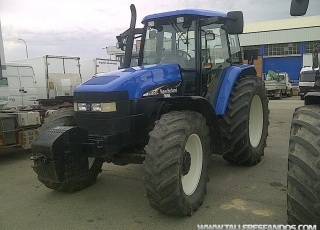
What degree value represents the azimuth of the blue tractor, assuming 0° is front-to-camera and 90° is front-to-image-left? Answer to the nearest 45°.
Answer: approximately 45°

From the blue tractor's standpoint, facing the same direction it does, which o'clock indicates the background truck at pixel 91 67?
The background truck is roughly at 4 o'clock from the blue tractor.

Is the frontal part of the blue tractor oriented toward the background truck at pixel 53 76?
no

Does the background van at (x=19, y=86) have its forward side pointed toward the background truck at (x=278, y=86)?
no
